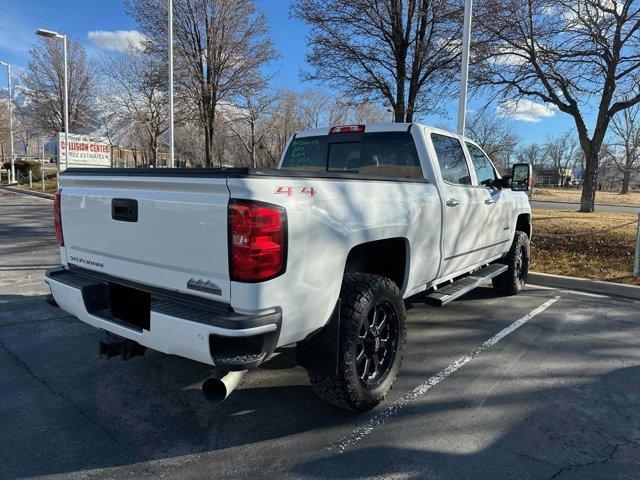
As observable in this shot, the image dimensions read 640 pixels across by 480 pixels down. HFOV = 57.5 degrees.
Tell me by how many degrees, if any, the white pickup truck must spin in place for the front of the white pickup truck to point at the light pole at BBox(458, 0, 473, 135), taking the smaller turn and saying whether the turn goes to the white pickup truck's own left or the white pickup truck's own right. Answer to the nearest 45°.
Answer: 0° — it already faces it

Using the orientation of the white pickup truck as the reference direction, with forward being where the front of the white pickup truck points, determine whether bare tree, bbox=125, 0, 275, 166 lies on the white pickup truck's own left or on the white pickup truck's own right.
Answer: on the white pickup truck's own left

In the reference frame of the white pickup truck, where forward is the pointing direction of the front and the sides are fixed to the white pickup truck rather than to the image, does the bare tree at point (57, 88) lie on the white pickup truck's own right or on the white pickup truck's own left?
on the white pickup truck's own left

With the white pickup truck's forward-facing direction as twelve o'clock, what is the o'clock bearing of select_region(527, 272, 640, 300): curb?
The curb is roughly at 12 o'clock from the white pickup truck.

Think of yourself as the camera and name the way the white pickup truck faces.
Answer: facing away from the viewer and to the right of the viewer

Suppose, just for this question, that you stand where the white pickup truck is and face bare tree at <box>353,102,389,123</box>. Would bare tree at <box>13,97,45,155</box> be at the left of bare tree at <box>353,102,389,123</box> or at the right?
left

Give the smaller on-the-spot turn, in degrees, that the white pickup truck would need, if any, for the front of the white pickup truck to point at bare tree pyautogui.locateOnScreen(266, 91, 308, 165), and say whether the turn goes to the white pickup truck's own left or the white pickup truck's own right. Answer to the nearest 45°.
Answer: approximately 45° to the white pickup truck's own left

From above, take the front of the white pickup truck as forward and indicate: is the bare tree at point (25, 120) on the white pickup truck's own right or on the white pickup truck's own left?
on the white pickup truck's own left

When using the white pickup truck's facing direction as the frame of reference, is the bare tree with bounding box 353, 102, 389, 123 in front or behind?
in front
